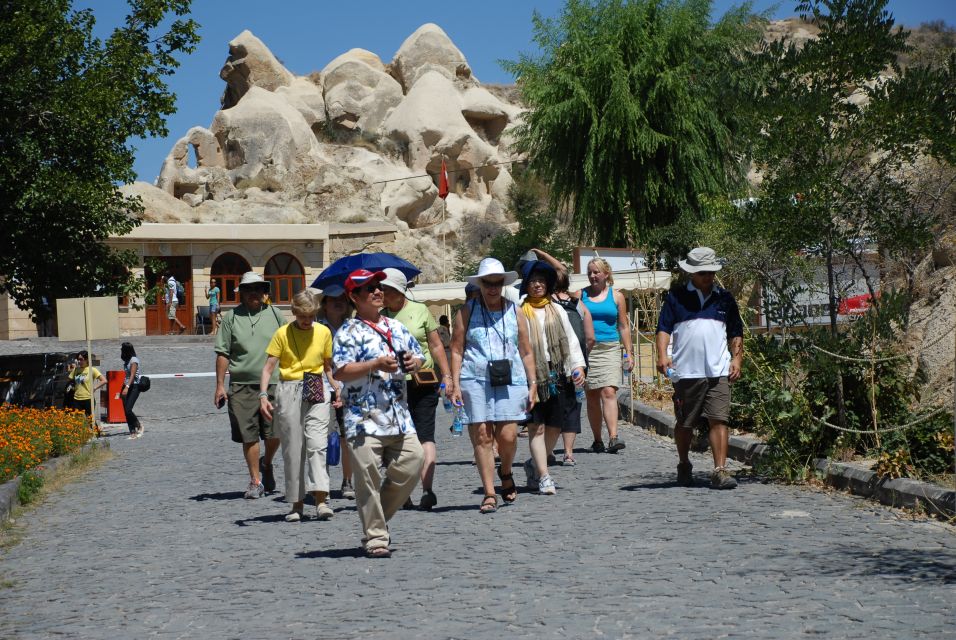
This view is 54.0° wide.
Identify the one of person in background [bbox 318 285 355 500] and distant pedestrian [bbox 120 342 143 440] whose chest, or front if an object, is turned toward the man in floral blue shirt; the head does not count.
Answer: the person in background

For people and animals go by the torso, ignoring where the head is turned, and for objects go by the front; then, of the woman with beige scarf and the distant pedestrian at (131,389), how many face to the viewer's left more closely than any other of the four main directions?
1

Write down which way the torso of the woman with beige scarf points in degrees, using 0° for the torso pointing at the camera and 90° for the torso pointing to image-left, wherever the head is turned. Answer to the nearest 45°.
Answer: approximately 0°

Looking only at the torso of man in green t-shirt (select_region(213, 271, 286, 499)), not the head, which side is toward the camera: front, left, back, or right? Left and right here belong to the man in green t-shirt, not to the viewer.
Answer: front

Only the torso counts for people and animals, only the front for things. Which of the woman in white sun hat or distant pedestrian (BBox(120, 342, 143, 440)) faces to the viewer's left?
the distant pedestrian

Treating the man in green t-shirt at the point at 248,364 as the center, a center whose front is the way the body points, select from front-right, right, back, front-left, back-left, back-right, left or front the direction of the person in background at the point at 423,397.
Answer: front-left

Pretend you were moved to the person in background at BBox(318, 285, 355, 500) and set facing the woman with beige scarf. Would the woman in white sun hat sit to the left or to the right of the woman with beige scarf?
right

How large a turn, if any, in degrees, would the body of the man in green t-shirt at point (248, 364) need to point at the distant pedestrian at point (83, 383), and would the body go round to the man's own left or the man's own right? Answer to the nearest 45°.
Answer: approximately 180°

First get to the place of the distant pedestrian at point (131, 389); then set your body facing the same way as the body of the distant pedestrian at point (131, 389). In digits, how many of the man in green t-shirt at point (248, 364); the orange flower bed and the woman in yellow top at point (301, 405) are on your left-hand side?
3
